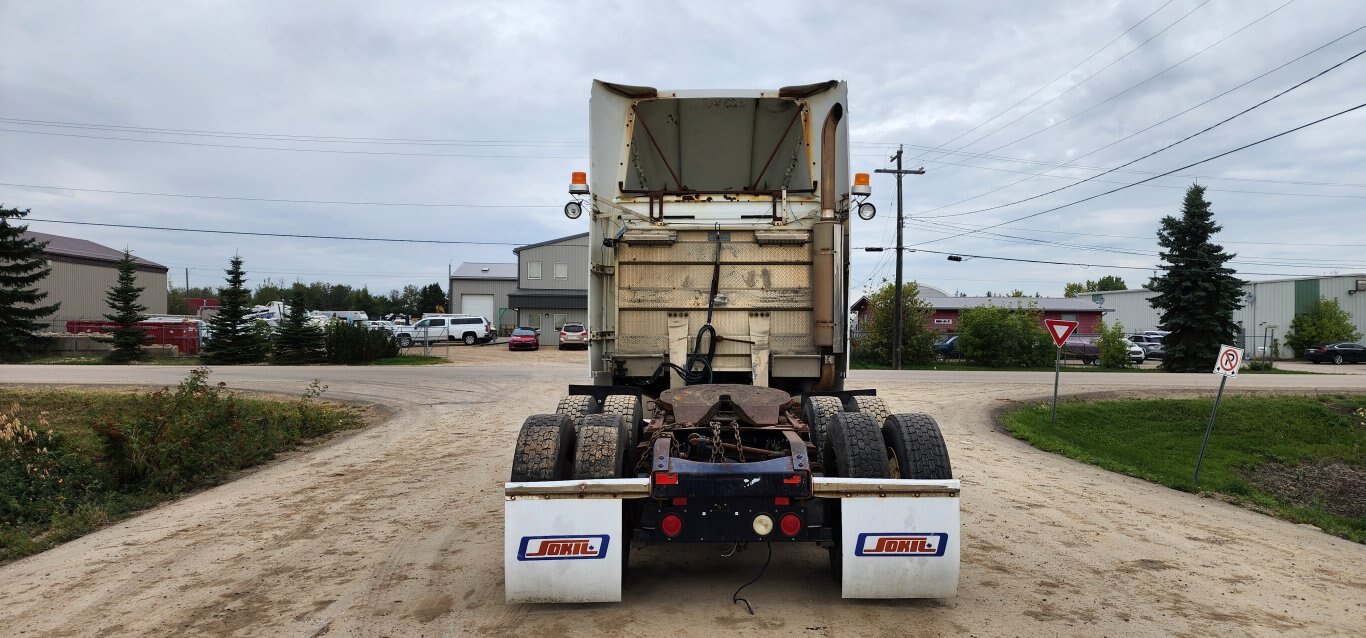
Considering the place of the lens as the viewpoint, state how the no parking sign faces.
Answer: facing the viewer

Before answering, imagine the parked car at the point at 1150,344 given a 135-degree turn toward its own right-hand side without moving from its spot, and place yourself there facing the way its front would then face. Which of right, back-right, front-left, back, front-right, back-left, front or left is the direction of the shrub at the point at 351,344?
front-left

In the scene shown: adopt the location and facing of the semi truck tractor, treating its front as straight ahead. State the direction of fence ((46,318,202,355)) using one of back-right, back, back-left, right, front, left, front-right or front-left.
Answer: front-left

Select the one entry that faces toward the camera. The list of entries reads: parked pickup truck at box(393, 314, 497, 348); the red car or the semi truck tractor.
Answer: the red car

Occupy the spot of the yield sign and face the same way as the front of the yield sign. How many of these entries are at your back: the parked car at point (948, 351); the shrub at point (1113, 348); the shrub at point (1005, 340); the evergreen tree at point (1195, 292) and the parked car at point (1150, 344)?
5

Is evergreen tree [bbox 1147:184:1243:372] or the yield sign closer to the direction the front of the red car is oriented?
the yield sign

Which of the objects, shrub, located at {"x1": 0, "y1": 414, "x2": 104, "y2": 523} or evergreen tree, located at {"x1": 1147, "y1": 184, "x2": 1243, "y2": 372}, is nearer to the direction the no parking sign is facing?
the shrub

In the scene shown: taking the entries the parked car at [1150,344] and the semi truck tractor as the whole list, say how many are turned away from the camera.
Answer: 1

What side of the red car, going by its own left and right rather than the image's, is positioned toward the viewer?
front

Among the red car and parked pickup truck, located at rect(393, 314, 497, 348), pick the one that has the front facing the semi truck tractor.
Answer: the red car

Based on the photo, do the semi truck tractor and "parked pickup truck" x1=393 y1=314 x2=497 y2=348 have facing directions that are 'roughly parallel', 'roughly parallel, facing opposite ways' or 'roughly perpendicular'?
roughly perpendicular

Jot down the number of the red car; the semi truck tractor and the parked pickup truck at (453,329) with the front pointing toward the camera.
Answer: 1

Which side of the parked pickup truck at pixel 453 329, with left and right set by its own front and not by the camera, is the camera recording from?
left

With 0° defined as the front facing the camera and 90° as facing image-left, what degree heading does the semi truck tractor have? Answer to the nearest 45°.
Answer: approximately 180°

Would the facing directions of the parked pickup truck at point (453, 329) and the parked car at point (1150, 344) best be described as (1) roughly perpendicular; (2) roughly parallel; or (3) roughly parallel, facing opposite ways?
roughly perpendicular

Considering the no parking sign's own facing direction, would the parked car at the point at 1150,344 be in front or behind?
behind
